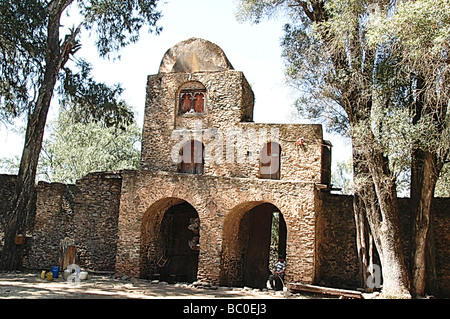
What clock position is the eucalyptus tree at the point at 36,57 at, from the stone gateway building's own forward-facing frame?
The eucalyptus tree is roughly at 3 o'clock from the stone gateway building.

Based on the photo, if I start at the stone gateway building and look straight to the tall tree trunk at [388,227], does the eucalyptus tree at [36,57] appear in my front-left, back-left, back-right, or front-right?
back-right

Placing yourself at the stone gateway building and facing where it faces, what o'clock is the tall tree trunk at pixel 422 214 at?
The tall tree trunk is roughly at 10 o'clock from the stone gateway building.

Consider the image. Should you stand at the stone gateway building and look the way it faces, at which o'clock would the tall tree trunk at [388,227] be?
The tall tree trunk is roughly at 10 o'clock from the stone gateway building.

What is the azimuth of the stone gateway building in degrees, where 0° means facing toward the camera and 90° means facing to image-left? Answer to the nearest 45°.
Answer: approximately 0°
